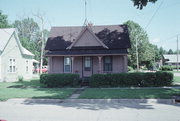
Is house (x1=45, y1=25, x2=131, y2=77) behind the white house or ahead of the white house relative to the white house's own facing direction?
ahead

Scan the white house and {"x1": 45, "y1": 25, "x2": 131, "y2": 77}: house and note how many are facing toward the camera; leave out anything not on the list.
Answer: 2

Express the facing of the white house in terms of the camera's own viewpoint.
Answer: facing the viewer

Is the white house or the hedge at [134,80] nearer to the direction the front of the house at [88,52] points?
the hedge

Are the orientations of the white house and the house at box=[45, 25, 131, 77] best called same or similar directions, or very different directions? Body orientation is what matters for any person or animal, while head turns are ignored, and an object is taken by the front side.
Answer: same or similar directions
